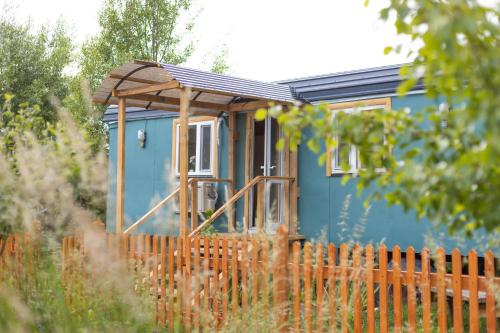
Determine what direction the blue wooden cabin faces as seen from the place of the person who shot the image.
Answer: facing the viewer and to the left of the viewer

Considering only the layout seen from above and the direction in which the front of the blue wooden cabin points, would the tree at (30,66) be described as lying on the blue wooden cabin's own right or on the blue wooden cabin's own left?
on the blue wooden cabin's own right

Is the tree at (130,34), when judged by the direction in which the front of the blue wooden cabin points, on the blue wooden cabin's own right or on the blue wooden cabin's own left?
on the blue wooden cabin's own right

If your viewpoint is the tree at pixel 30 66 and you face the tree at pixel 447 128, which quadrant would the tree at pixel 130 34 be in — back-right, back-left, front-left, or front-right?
front-left

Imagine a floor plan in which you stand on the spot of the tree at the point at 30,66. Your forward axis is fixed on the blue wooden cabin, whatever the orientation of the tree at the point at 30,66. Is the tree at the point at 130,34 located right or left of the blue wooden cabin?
left

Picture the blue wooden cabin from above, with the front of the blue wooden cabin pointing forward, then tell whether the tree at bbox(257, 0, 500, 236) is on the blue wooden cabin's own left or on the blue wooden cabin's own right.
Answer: on the blue wooden cabin's own left
